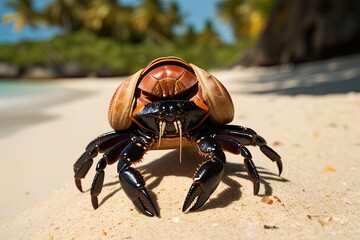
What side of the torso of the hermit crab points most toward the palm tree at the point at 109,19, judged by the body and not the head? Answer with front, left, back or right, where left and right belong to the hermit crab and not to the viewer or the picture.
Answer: back

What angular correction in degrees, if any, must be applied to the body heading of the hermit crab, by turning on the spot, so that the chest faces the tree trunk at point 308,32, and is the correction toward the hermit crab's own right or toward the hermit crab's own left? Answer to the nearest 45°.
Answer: approximately 180°

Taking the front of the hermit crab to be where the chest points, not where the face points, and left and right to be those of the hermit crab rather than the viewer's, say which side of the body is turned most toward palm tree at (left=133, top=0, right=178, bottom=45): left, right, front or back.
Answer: back

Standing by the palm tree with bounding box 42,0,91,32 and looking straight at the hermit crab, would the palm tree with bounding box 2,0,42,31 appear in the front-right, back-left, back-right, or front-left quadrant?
back-right

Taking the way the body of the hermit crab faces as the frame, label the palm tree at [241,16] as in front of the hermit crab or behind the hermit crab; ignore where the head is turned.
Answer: behind

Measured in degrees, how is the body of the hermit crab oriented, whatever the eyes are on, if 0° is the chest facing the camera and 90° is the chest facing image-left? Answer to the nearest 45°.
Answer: approximately 0°

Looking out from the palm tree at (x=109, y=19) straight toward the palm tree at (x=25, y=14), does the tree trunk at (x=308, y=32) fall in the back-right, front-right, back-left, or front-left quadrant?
back-left

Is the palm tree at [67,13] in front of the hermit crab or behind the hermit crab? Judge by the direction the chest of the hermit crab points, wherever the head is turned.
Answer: behind

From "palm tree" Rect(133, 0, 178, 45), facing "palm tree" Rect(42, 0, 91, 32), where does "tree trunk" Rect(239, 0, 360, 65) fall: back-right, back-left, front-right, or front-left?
back-left
